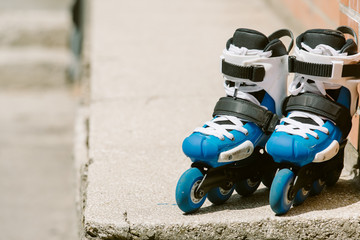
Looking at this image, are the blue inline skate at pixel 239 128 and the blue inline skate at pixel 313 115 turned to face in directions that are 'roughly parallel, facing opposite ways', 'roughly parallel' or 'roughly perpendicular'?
roughly parallel

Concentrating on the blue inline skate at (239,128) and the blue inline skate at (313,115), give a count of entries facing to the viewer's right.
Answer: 0

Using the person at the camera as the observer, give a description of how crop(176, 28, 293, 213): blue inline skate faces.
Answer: facing the viewer and to the left of the viewer

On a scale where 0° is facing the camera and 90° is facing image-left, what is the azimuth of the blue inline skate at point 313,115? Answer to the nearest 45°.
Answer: approximately 45°
